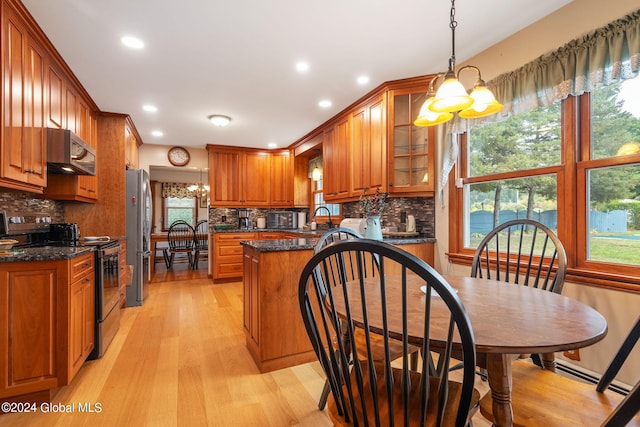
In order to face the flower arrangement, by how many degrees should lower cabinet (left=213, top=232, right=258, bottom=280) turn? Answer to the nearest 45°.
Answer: approximately 45° to its left

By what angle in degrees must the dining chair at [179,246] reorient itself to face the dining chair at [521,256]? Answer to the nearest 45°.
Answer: approximately 180°

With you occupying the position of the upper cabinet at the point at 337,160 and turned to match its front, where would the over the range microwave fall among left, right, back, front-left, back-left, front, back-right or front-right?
front

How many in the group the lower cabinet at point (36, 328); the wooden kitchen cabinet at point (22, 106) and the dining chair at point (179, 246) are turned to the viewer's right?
2

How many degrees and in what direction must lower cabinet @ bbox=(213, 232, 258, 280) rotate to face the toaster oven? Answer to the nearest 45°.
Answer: approximately 90° to its left

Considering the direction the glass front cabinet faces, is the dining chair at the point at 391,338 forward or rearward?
forward

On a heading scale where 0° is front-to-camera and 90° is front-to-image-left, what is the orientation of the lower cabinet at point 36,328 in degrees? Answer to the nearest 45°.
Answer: approximately 270°

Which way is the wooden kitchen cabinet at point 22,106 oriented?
to the viewer's right

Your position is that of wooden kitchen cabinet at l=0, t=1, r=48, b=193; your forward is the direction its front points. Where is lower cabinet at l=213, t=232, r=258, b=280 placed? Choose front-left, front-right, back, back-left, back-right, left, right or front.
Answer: front-left

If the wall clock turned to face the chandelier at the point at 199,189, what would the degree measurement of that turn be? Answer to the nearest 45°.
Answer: approximately 180°

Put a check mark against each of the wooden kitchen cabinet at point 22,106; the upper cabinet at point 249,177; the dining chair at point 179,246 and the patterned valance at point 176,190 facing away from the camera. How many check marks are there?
1

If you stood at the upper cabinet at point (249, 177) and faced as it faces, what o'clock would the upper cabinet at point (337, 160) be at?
the upper cabinet at point (337, 160) is roughly at 11 o'clock from the upper cabinet at point (249, 177).

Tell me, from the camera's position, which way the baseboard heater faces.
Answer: facing the viewer and to the left of the viewer

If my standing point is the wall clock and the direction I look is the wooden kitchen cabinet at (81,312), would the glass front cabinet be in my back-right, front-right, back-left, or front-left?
front-left

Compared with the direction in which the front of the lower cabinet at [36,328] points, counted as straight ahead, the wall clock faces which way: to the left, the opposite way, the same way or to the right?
to the right

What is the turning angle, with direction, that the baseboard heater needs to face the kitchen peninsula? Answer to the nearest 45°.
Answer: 0° — it already faces it

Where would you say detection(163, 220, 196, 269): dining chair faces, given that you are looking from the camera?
facing away from the viewer
